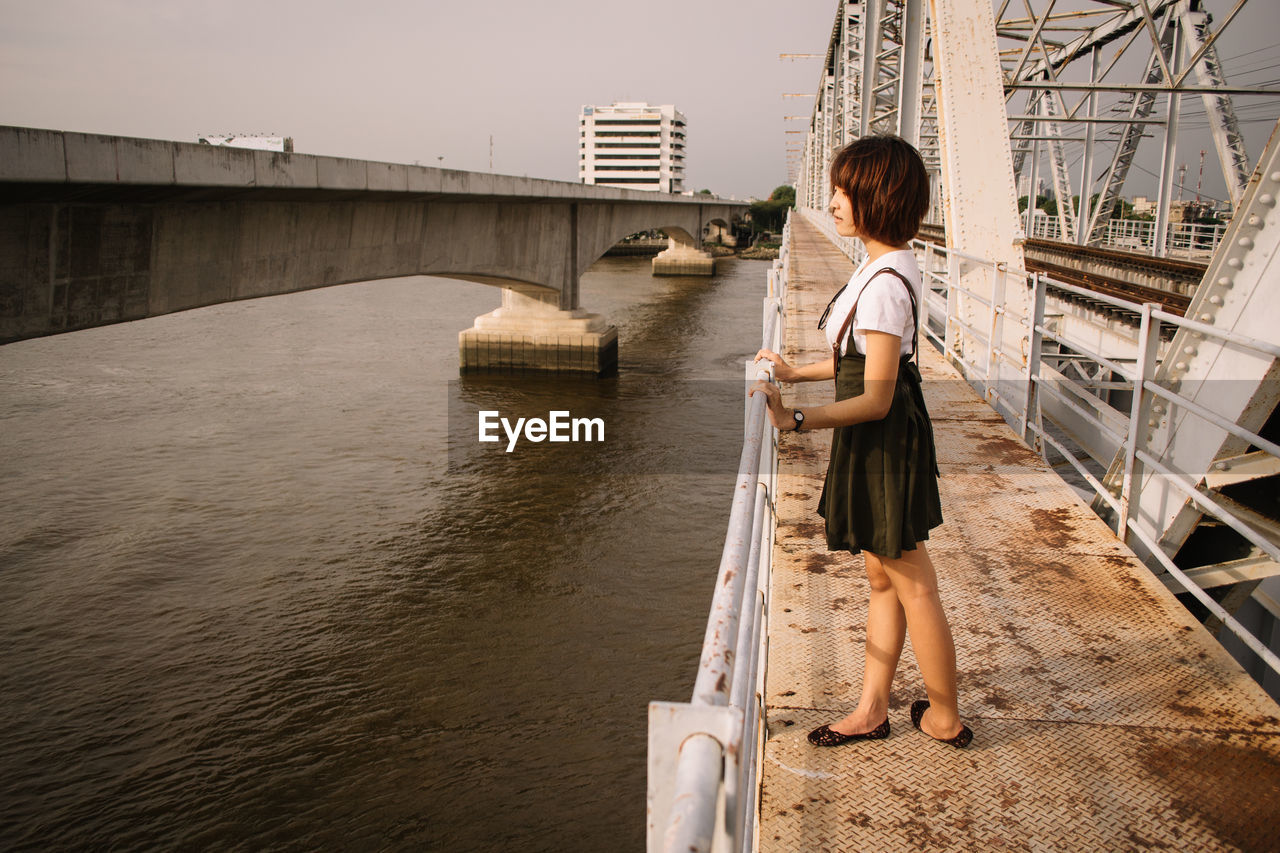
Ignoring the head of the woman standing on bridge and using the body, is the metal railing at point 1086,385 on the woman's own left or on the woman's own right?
on the woman's own right

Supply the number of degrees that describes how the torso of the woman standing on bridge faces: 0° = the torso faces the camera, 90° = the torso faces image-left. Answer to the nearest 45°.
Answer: approximately 90°

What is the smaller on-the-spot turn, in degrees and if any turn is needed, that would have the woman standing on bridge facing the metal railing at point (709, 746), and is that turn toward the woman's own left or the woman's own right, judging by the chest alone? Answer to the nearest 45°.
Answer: approximately 90° to the woman's own left

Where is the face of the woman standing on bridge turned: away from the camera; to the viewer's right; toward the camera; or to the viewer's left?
to the viewer's left

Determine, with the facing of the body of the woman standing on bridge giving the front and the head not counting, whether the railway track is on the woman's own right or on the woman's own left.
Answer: on the woman's own right
